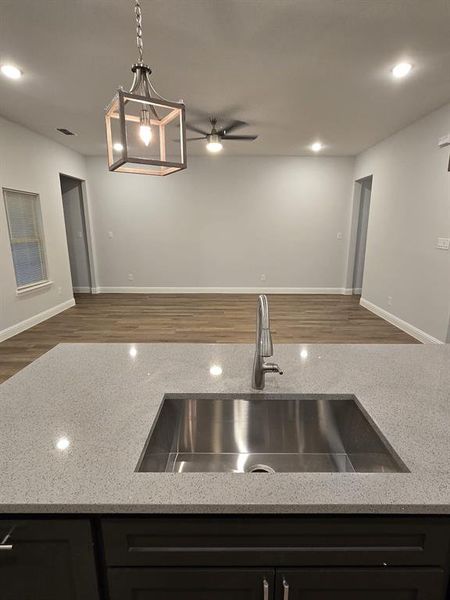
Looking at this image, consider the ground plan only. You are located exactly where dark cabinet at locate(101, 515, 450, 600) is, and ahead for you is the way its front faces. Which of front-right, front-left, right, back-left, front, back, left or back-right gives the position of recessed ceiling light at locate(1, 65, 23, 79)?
back-right

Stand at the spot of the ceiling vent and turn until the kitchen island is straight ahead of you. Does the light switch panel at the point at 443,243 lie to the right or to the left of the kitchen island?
left

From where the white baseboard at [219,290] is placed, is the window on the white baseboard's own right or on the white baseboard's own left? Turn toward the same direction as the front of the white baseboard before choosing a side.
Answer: on the white baseboard's own right

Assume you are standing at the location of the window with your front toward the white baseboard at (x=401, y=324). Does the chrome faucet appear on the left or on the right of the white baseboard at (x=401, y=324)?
right

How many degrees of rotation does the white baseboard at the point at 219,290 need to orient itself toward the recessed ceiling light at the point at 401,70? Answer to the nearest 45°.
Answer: approximately 45° to its left

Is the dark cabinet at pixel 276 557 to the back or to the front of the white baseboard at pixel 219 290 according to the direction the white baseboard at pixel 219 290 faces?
to the front

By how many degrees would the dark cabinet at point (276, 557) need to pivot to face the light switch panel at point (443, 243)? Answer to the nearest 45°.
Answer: approximately 135° to its left

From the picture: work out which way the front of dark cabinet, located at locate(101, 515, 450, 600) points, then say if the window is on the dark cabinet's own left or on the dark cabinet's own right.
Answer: on the dark cabinet's own right

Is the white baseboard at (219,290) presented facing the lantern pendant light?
yes
